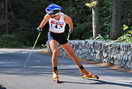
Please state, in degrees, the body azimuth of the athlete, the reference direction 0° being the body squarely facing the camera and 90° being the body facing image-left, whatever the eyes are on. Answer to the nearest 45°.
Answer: approximately 0°

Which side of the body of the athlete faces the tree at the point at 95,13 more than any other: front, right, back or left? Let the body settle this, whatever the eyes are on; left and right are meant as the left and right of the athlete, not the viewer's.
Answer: back
